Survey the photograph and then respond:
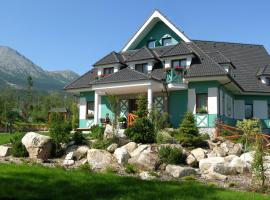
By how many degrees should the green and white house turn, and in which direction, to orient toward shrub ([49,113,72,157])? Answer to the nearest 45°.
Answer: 0° — it already faces it

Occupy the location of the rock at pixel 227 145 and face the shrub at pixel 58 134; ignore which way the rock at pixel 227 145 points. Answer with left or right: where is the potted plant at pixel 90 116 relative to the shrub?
right

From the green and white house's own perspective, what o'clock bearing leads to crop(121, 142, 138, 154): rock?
The rock is roughly at 11 o'clock from the green and white house.

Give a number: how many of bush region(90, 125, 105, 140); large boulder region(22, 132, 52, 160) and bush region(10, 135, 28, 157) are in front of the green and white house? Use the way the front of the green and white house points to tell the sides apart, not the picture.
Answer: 3

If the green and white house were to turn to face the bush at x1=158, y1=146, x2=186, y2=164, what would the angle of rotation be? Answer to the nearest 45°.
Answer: approximately 45° to its left

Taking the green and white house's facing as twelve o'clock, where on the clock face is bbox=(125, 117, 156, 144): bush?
The bush is roughly at 11 o'clock from the green and white house.

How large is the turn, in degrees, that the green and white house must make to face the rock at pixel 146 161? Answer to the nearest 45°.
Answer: approximately 45° to its left

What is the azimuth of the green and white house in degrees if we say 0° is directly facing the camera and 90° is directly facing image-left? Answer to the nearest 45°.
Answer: approximately 45°

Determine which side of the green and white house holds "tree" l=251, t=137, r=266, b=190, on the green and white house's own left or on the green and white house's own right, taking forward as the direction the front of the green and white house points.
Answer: on the green and white house's own left
